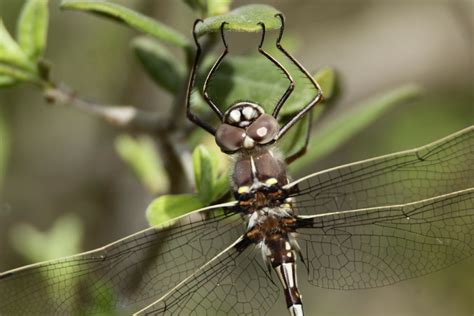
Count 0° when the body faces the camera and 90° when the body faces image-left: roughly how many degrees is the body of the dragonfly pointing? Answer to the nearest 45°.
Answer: approximately 180°

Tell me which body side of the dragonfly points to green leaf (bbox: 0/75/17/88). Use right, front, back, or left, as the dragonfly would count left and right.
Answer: left
